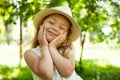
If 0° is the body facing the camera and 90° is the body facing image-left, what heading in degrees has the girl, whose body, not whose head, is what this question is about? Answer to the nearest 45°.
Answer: approximately 0°
